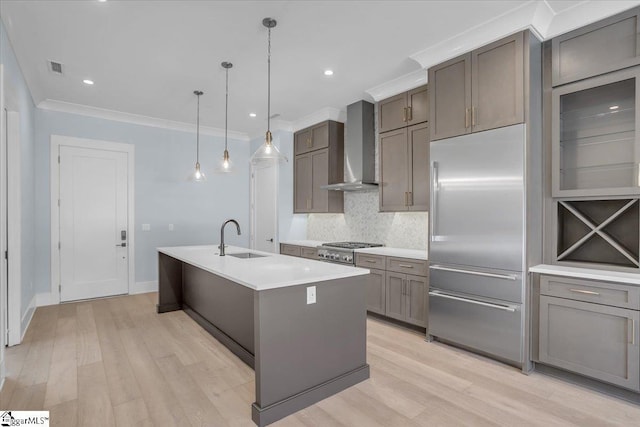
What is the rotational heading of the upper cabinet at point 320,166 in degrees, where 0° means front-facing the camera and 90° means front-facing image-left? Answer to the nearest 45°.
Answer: approximately 45°

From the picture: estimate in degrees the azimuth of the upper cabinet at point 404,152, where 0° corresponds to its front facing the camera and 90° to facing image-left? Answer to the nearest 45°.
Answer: approximately 45°

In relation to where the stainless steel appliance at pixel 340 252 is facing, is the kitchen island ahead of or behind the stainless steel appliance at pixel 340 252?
ahead

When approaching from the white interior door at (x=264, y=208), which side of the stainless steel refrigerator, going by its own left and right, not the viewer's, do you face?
right

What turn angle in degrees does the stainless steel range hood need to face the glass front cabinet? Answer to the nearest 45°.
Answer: approximately 90° to its left

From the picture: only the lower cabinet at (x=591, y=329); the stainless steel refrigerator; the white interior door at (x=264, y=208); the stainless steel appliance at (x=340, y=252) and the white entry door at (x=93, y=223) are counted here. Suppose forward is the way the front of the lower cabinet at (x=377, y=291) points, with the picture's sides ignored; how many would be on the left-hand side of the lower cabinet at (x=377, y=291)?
2

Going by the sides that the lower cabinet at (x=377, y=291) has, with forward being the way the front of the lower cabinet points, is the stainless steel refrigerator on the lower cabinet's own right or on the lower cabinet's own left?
on the lower cabinet's own left
